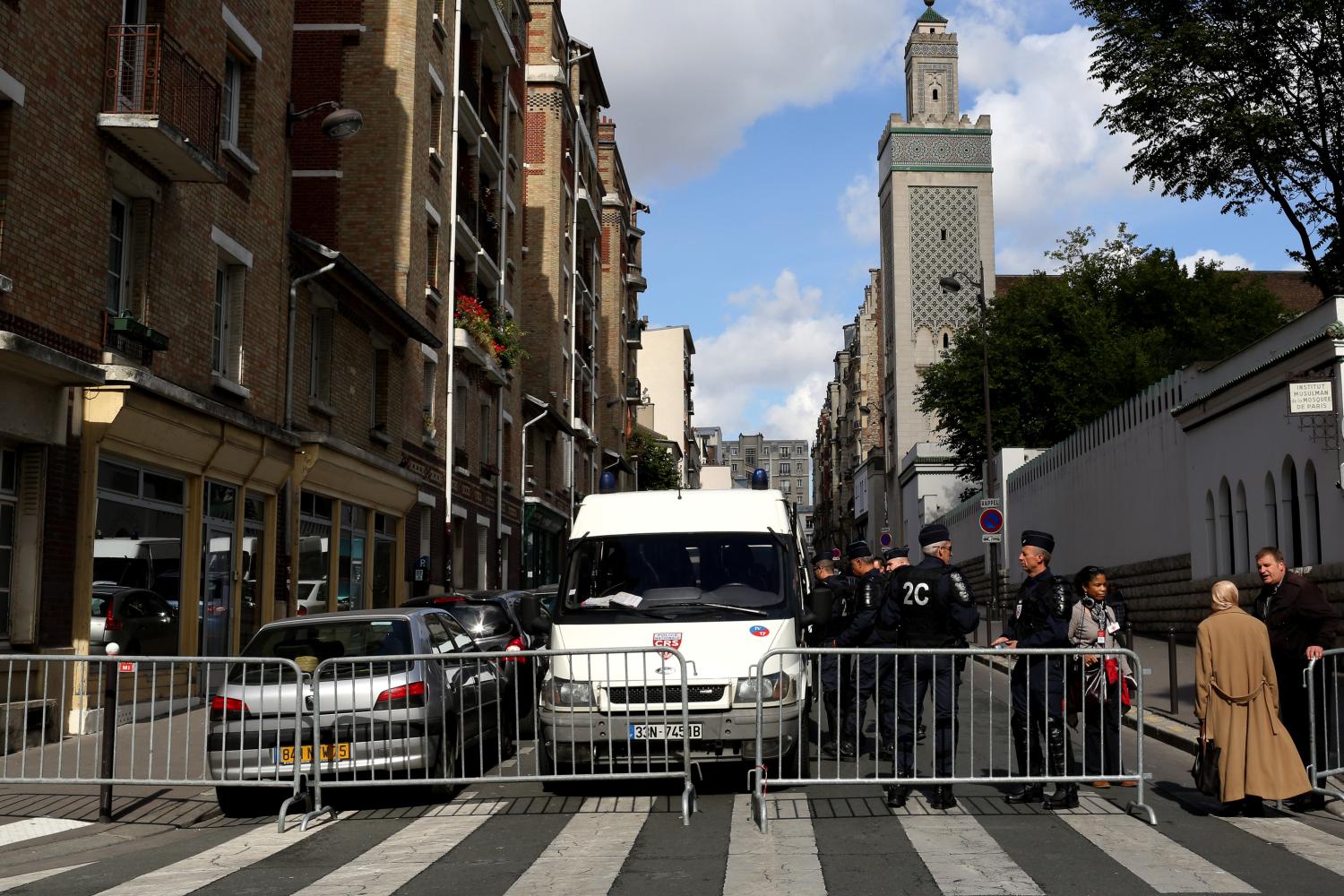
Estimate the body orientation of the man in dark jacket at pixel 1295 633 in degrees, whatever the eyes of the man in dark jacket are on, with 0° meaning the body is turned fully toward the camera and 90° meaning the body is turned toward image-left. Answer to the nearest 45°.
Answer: approximately 45°

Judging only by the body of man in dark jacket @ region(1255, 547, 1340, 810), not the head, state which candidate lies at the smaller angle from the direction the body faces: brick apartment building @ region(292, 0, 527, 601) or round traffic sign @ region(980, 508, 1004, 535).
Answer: the brick apartment building

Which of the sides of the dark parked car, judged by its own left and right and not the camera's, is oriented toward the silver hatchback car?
back

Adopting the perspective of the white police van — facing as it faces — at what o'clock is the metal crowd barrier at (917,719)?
The metal crowd barrier is roughly at 10 o'clock from the white police van.

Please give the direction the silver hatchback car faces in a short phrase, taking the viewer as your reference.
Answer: facing away from the viewer and to the right of the viewer

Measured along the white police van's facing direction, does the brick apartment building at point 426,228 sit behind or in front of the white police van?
behind

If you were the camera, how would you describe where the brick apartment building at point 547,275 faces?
facing to the right of the viewer

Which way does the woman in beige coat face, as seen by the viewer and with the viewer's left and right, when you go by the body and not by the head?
facing away from the viewer

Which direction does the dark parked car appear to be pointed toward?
away from the camera

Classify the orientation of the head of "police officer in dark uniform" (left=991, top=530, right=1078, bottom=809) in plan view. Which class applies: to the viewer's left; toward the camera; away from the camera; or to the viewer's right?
to the viewer's left
